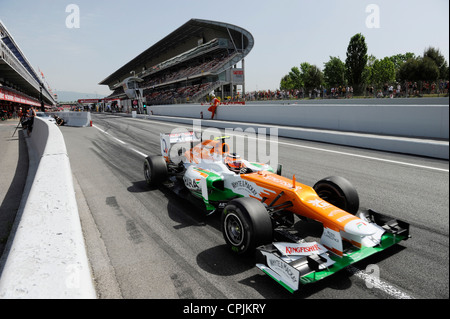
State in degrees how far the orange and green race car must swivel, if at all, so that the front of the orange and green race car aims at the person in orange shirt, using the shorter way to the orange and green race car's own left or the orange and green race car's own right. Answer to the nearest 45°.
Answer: approximately 135° to the orange and green race car's own left

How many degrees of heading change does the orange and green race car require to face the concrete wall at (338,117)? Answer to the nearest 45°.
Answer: approximately 135° to its left

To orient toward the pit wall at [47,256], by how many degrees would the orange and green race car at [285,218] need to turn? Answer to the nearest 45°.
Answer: approximately 90° to its right

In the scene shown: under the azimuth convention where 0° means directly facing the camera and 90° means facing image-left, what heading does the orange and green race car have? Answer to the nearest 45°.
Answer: approximately 315°

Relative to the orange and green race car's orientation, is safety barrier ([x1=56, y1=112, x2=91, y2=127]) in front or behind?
behind
